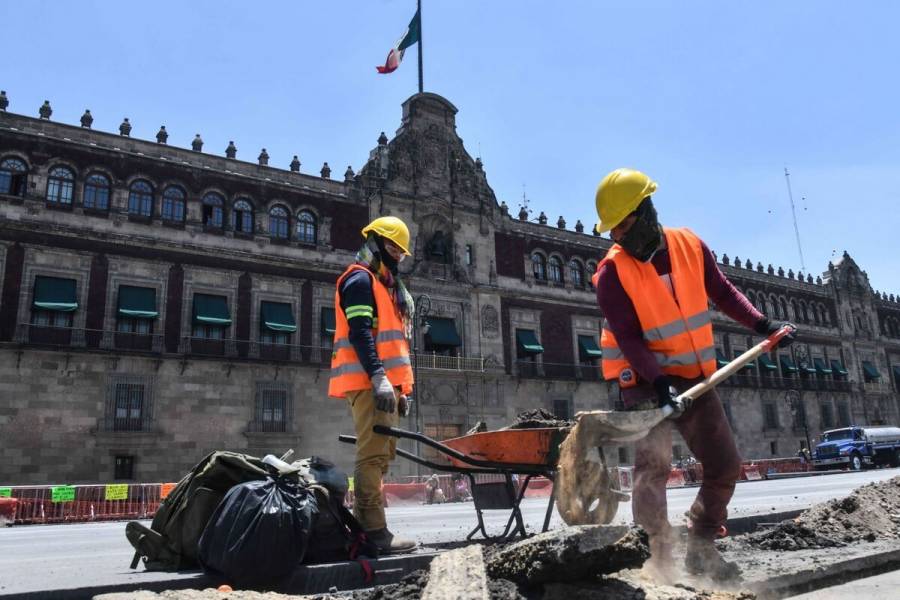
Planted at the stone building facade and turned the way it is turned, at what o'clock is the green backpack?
The green backpack is roughly at 1 o'clock from the stone building facade.

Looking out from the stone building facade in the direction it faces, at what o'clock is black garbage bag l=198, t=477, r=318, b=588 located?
The black garbage bag is roughly at 1 o'clock from the stone building facade.

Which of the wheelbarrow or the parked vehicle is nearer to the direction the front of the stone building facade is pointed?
the wheelbarrow

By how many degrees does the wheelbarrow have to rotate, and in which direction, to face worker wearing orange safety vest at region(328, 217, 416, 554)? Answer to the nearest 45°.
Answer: approximately 180°

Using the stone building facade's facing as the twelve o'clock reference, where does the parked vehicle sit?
The parked vehicle is roughly at 10 o'clock from the stone building facade.

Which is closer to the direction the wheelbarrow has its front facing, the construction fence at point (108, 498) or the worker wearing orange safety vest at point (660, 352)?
the worker wearing orange safety vest

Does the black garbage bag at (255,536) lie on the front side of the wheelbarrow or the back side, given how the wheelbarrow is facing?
on the back side

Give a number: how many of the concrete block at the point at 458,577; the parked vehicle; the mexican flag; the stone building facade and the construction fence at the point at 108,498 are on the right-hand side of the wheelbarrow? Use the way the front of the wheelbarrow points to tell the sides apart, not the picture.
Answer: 1

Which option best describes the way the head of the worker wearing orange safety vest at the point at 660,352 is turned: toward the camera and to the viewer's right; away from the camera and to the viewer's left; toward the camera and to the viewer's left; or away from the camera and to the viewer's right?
toward the camera and to the viewer's left

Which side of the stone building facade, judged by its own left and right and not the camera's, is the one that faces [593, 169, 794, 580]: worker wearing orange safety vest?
front

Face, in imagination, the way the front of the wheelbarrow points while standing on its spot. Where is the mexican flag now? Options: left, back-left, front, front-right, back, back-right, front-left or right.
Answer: left

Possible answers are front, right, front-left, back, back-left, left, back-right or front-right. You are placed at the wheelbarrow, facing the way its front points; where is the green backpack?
back

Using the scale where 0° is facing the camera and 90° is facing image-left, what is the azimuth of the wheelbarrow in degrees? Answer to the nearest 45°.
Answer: approximately 270°

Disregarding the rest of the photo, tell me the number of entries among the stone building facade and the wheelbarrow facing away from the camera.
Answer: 0

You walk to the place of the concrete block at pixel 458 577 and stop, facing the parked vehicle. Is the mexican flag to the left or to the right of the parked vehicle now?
left
